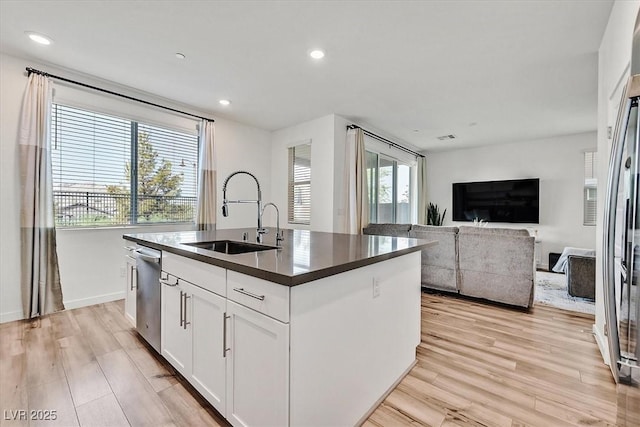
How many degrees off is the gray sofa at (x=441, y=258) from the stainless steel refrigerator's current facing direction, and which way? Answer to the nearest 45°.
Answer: approximately 45° to its right

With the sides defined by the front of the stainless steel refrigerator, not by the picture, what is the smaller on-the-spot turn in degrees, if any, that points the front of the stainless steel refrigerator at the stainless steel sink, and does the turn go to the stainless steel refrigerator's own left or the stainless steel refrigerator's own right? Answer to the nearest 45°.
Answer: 0° — it already faces it

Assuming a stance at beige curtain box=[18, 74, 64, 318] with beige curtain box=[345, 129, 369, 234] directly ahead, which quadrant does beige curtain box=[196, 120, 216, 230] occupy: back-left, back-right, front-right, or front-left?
front-left

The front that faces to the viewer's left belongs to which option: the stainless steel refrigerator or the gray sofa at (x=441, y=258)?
the stainless steel refrigerator

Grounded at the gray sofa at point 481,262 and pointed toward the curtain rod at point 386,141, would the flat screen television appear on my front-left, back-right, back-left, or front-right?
front-right

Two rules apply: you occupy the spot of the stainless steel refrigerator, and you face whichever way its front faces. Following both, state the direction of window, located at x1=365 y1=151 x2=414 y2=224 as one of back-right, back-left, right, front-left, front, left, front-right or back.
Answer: front-right

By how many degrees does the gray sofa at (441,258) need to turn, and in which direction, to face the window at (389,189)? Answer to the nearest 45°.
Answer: approximately 45° to its left

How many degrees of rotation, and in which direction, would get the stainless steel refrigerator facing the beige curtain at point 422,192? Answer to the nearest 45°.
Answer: approximately 45° to its right

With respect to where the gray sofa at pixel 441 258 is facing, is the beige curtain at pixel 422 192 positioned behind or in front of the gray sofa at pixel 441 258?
in front

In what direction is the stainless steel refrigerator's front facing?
to the viewer's left

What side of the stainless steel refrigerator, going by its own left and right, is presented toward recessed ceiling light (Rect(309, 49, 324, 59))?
front

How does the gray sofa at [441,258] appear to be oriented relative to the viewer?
away from the camera
